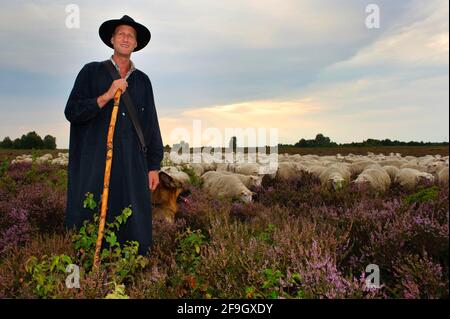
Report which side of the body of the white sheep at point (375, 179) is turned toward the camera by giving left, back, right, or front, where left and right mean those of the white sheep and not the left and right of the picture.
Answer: left

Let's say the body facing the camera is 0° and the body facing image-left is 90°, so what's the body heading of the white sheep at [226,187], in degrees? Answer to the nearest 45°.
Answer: approximately 315°

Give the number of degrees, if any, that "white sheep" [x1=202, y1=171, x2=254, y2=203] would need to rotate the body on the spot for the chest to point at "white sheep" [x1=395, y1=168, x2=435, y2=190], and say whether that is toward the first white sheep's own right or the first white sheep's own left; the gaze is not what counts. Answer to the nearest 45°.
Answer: approximately 45° to the first white sheep's own left

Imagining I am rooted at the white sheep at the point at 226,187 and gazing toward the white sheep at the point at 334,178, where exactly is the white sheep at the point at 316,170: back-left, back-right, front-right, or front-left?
front-left

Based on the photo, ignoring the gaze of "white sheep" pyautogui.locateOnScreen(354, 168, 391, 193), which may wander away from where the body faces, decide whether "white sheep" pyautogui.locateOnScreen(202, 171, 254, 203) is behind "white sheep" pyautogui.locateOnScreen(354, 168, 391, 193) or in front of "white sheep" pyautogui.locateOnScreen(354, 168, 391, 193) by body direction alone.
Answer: in front

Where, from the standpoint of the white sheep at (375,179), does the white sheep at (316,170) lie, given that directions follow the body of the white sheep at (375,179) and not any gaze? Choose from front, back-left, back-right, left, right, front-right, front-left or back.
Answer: front-right

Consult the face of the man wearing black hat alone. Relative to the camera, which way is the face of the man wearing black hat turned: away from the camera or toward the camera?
toward the camera

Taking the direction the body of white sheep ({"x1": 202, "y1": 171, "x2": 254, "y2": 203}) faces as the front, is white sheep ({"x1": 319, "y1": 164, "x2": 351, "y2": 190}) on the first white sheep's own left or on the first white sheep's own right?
on the first white sheep's own left
